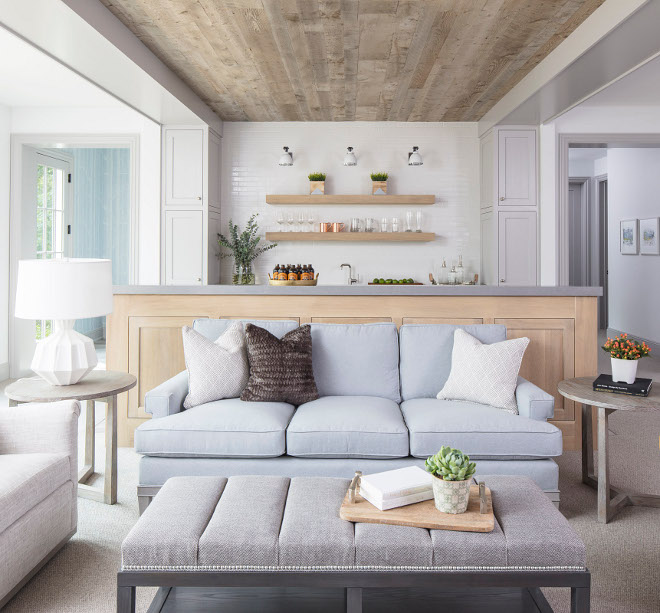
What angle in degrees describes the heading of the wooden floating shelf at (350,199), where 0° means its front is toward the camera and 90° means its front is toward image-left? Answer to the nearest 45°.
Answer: approximately 0°

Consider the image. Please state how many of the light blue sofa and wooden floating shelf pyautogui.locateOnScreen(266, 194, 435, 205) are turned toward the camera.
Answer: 2

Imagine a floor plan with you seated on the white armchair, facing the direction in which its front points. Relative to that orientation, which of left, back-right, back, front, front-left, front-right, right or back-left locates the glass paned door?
back-left

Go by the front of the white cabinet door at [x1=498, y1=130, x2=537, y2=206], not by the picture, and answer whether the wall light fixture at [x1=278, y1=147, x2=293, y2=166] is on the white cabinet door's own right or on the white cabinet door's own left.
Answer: on the white cabinet door's own right

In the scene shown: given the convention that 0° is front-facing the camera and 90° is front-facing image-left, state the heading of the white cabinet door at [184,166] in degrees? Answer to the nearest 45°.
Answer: approximately 0°
